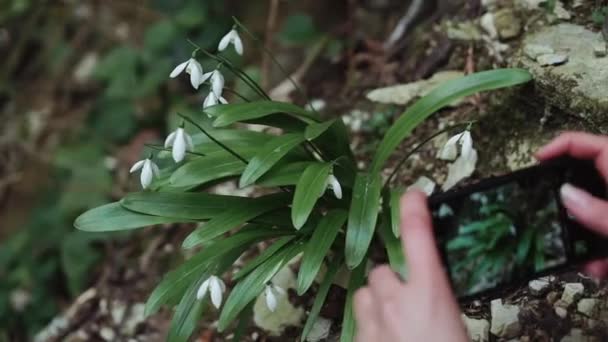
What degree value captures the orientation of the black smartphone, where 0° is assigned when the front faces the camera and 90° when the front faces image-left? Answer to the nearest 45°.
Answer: approximately 0°

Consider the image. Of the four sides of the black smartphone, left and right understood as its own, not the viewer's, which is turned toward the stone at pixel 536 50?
back

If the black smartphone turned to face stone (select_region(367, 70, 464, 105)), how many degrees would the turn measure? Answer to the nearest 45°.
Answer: approximately 180°

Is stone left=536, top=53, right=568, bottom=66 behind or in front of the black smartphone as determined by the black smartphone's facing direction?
behind
